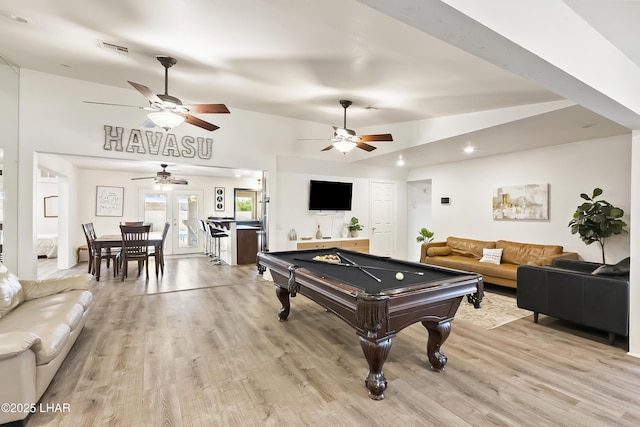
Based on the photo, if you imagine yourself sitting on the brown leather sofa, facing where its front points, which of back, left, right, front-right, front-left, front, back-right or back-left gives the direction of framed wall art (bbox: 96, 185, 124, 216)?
front-right

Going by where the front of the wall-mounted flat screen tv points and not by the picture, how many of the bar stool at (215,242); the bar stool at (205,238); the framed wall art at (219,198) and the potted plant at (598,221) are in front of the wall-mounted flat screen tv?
1

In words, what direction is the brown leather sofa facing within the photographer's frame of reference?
facing the viewer and to the left of the viewer

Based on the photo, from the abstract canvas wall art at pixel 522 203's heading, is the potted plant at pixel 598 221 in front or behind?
in front

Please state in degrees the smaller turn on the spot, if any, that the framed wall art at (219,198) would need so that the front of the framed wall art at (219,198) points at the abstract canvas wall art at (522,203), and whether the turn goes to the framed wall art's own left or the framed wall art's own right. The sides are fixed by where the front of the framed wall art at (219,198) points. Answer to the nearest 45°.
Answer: approximately 45° to the framed wall art's own left

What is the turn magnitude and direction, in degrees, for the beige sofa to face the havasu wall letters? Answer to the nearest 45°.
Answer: approximately 45° to its left

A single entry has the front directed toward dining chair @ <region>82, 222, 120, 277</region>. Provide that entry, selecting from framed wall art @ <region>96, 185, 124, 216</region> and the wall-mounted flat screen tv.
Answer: the framed wall art

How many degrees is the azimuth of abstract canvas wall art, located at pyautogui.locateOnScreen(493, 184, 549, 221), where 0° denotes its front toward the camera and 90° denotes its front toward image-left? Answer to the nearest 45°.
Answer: approximately 0°

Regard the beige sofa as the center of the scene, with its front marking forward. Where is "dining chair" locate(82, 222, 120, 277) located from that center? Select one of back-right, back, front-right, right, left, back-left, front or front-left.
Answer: left

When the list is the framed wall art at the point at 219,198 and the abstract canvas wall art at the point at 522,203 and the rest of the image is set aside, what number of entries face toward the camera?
2

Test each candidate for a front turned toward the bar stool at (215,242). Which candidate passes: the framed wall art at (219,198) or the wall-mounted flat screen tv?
the framed wall art

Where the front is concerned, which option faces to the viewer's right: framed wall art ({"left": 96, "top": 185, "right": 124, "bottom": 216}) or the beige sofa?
the beige sofa

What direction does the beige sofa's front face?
to the viewer's right

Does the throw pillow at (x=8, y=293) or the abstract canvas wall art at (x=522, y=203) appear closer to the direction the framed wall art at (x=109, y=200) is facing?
the throw pillow

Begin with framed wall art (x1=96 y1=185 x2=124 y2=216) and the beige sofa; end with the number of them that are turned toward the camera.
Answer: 1
